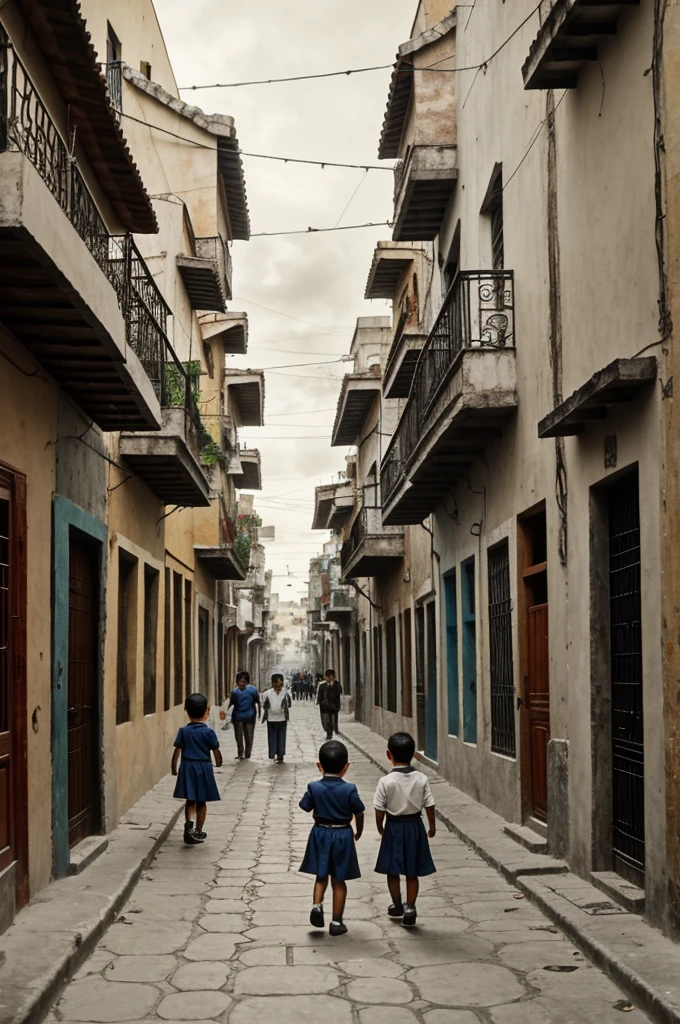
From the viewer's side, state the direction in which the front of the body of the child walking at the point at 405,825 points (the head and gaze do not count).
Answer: away from the camera

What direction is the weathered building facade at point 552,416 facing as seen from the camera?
to the viewer's left

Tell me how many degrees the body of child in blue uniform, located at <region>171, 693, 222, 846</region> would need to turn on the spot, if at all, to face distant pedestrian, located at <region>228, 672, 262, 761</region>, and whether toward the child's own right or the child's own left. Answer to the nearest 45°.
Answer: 0° — they already face them

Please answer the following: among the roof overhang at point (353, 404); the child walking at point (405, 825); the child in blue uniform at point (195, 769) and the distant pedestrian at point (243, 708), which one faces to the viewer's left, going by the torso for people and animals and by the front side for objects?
the roof overhang

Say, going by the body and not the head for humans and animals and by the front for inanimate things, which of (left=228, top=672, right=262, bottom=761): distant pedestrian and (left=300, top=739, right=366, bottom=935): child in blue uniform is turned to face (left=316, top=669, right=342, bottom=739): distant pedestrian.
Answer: the child in blue uniform

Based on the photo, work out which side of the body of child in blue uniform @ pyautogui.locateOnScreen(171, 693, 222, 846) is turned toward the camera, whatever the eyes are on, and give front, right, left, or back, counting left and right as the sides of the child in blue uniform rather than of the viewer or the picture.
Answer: back

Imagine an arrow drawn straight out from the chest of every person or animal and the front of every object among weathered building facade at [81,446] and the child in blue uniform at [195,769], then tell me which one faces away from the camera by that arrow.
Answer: the child in blue uniform

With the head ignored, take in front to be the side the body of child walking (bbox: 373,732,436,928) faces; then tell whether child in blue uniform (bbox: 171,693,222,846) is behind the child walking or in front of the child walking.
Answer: in front

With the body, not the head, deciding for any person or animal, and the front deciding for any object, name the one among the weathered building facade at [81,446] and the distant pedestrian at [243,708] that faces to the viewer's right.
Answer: the weathered building facade

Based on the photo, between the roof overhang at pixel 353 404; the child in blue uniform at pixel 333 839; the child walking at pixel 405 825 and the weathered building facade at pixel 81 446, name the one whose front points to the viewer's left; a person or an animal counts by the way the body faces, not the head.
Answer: the roof overhang

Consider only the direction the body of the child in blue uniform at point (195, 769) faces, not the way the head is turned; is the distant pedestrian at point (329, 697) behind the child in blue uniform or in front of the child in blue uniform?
in front

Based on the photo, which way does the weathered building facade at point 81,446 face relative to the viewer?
to the viewer's right

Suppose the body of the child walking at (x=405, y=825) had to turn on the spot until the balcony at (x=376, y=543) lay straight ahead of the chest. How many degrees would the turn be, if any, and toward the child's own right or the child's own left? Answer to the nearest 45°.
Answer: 0° — they already face it

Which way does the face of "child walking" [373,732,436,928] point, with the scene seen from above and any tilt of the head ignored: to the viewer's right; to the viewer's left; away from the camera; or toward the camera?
away from the camera

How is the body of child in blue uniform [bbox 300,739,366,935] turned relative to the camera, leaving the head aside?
away from the camera
